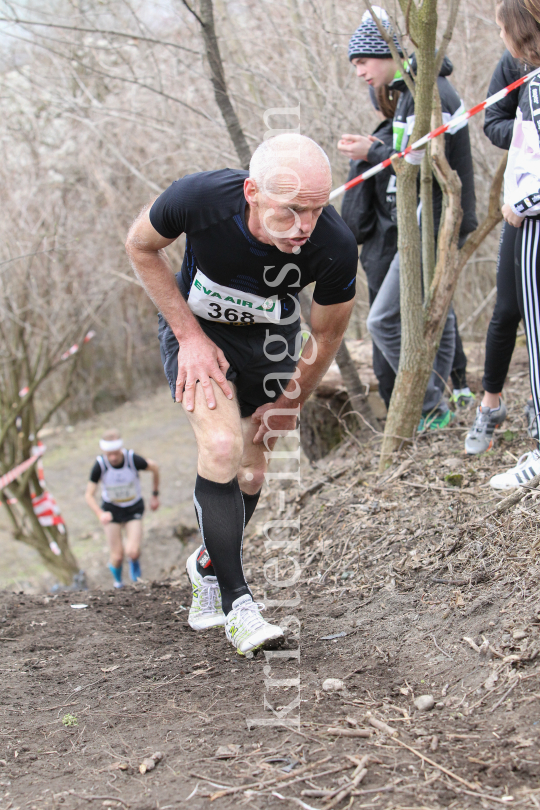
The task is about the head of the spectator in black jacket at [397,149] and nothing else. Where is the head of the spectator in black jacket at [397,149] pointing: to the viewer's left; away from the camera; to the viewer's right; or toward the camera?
to the viewer's left

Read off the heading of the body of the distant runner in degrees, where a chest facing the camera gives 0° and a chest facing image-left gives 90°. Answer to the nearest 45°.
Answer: approximately 0°

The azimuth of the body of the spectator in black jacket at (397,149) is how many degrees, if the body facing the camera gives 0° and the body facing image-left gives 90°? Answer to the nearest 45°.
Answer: approximately 90°

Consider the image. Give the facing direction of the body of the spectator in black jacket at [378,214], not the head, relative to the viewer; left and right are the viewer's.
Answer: facing to the left of the viewer

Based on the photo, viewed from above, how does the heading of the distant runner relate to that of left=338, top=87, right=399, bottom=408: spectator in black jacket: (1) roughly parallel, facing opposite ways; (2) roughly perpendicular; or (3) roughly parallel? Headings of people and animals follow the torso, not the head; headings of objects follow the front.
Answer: roughly perpendicular

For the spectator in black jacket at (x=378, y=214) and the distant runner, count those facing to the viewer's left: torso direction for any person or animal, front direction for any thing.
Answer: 1

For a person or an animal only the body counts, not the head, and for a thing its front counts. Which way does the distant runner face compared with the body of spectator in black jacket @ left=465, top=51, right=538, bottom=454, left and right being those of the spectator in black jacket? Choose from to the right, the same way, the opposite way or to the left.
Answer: to the left

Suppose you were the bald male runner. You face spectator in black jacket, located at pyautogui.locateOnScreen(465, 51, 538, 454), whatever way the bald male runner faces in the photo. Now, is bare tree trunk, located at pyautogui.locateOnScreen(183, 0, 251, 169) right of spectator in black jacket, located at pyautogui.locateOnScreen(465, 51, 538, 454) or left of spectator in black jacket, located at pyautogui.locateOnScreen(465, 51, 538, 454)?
left
